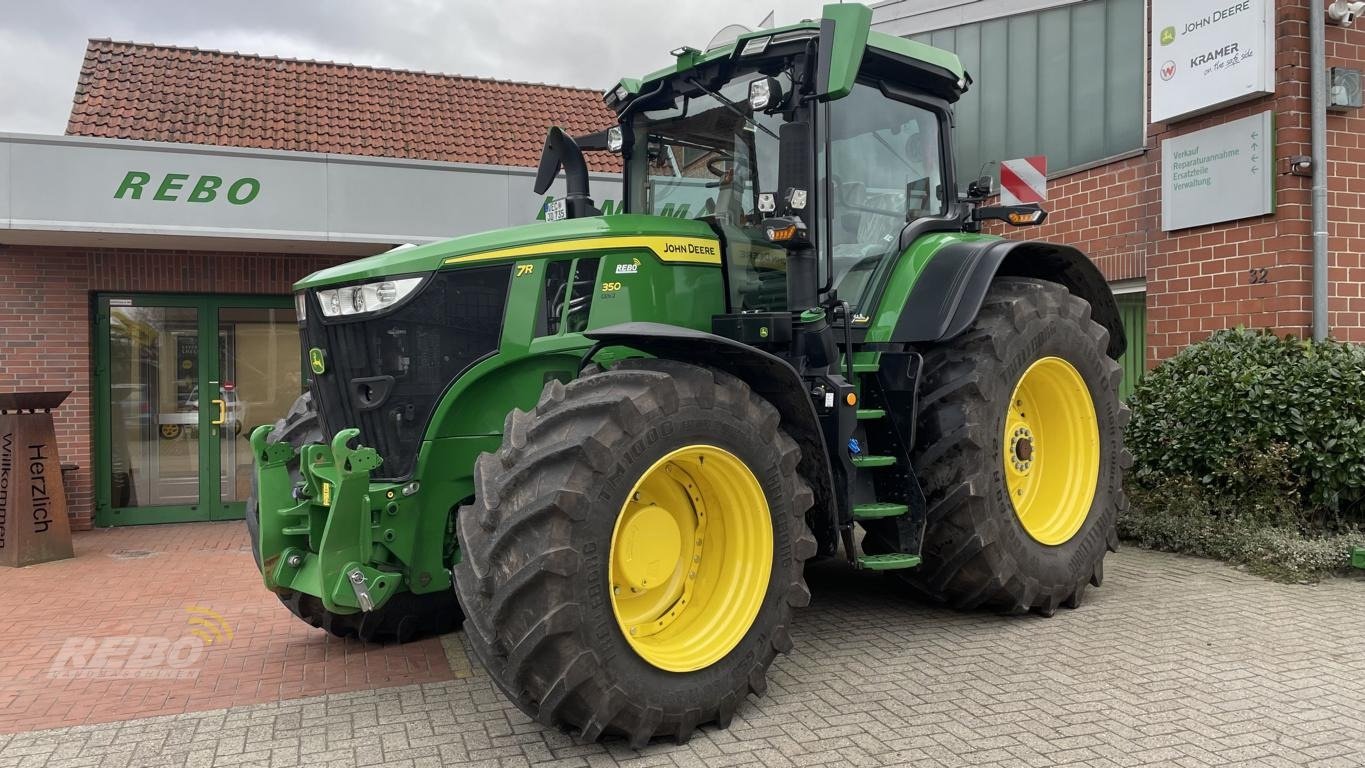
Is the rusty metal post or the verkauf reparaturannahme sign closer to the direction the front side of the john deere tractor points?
the rusty metal post

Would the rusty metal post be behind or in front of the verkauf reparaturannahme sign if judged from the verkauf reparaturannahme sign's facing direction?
in front

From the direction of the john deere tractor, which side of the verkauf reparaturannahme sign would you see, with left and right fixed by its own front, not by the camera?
front

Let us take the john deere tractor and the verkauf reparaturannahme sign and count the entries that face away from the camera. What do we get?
0

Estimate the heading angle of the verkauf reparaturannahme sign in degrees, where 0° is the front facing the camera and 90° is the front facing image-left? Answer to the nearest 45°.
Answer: approximately 45°

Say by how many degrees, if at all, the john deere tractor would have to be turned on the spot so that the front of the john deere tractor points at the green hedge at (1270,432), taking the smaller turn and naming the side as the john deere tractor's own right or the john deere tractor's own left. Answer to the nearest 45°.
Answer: approximately 180°

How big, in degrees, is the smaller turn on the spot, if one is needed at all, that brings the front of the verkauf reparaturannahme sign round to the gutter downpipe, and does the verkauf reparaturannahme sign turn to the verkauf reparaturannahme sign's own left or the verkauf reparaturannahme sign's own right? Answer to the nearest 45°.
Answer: approximately 135° to the verkauf reparaturannahme sign's own left

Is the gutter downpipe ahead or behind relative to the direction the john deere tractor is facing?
behind

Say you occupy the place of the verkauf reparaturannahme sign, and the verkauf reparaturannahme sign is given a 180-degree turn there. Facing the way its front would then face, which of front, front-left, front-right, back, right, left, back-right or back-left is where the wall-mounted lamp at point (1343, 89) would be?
front-right

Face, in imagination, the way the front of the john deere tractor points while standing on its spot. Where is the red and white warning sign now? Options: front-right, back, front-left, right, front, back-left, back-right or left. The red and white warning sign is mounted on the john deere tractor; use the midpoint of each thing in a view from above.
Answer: back

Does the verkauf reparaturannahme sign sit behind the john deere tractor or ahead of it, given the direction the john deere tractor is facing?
behind

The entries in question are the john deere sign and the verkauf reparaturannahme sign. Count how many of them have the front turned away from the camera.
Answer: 0
